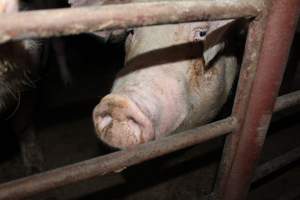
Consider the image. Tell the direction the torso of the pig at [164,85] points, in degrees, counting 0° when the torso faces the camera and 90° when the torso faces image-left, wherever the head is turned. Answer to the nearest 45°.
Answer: approximately 45°
